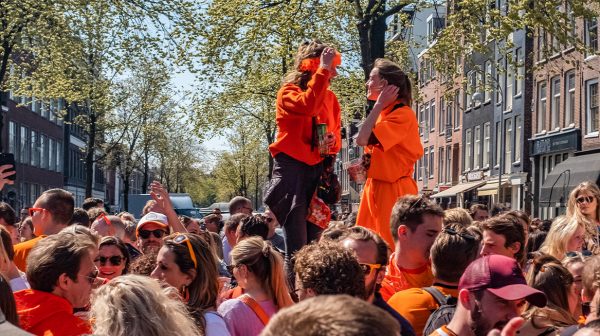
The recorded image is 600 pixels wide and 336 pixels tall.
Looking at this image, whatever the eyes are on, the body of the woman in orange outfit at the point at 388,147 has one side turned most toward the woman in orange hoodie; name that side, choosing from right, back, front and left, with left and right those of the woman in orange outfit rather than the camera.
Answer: front

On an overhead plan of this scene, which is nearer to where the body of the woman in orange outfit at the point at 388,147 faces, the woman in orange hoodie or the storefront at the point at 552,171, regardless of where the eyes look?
the woman in orange hoodie

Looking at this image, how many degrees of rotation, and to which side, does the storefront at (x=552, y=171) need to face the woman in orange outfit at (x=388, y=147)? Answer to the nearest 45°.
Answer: approximately 45° to its left

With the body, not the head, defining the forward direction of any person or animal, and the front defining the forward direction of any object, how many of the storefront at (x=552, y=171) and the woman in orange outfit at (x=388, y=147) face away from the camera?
0

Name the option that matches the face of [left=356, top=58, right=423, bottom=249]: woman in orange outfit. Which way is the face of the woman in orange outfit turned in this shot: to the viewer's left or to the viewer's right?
to the viewer's left

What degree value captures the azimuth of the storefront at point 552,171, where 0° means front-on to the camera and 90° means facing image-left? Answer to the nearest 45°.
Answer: approximately 45°

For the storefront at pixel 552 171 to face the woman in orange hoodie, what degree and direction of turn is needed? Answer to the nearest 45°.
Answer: approximately 45° to its left

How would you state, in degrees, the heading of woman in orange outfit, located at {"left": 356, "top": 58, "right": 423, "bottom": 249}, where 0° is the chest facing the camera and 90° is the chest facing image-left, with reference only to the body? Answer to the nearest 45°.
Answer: approximately 90°
